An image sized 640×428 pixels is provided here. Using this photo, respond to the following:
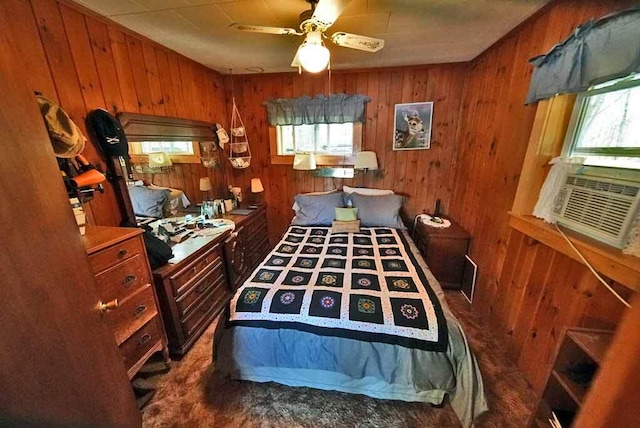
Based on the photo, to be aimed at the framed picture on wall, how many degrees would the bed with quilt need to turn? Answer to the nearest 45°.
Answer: approximately 180°

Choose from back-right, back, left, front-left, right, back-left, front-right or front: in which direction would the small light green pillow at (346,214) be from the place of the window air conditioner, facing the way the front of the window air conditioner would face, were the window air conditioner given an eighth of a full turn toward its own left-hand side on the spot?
right

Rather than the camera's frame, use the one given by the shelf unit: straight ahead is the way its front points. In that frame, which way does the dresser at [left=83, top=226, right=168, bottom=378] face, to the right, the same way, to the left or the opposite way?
the opposite way

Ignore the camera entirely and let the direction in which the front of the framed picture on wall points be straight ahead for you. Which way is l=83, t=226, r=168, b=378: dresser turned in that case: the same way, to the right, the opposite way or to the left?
to the left

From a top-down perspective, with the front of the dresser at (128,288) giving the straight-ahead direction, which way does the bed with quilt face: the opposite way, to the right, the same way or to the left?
to the right

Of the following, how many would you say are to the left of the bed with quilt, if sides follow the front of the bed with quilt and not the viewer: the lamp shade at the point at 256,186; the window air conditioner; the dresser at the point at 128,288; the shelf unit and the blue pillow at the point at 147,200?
2

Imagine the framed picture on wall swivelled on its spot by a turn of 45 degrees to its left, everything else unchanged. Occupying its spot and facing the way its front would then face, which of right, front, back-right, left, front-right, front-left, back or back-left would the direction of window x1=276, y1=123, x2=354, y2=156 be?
back-right

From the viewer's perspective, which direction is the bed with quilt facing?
toward the camera

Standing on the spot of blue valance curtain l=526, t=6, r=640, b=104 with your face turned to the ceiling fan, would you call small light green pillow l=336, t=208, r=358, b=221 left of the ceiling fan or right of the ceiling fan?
right

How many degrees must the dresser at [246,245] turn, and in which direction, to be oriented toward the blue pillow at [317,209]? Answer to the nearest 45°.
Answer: approximately 45° to its left

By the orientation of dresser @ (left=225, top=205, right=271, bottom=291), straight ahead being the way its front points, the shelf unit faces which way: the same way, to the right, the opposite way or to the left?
the opposite way

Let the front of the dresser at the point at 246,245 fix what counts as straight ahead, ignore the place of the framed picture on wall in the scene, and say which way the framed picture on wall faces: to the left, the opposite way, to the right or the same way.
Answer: to the right

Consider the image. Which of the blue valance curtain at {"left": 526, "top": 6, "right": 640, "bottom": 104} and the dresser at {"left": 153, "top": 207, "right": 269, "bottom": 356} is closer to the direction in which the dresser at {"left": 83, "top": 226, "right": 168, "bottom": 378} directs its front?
the blue valance curtain

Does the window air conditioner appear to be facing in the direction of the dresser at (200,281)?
yes

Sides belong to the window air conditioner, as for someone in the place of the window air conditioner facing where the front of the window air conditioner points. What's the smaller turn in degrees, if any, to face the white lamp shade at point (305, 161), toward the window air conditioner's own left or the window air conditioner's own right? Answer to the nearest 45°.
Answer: approximately 45° to the window air conditioner's own right

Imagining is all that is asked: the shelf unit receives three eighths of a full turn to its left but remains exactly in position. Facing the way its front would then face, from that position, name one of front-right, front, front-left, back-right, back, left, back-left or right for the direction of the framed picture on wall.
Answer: back-left

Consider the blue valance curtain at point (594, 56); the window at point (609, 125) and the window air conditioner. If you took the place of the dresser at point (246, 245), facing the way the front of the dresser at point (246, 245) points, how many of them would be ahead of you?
3

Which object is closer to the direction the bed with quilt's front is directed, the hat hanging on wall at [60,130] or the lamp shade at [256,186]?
the hat hanging on wall
